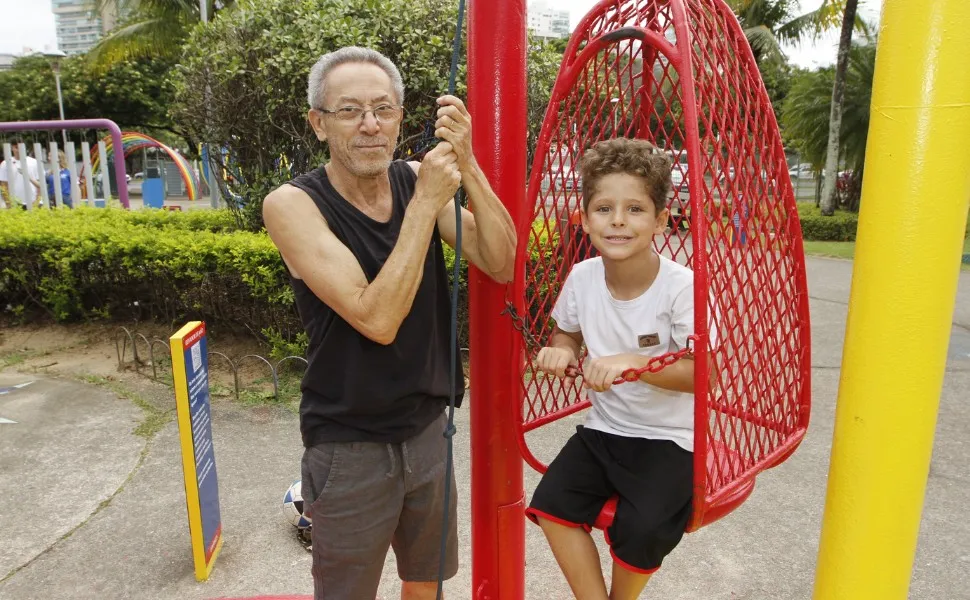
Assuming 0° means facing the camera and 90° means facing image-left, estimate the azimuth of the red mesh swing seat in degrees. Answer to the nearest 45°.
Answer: approximately 45°

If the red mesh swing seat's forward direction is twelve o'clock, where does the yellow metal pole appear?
The yellow metal pole is roughly at 10 o'clock from the red mesh swing seat.

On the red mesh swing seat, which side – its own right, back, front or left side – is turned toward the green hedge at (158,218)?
right

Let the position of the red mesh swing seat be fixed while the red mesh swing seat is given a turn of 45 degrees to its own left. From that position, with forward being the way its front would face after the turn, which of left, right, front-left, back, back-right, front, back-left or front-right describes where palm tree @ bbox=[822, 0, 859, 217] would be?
back

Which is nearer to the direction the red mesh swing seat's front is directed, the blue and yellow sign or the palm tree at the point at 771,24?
the blue and yellow sign

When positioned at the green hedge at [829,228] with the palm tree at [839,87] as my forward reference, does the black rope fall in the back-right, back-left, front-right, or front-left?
back-left

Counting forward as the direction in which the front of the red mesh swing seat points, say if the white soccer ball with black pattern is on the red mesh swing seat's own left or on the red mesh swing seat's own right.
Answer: on the red mesh swing seat's own right

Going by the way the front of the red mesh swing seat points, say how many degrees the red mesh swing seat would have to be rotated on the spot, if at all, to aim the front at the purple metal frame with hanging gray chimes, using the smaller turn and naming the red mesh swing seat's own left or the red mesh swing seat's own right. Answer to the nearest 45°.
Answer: approximately 90° to the red mesh swing seat's own right

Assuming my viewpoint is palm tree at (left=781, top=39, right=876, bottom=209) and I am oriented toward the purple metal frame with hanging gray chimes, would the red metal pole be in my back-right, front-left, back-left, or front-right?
front-left

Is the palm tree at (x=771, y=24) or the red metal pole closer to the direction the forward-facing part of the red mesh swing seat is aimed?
the red metal pole

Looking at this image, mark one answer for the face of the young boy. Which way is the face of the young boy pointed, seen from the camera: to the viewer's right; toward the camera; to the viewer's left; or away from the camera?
toward the camera

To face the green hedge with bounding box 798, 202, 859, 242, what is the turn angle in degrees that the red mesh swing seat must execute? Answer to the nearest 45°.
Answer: approximately 135° to its right

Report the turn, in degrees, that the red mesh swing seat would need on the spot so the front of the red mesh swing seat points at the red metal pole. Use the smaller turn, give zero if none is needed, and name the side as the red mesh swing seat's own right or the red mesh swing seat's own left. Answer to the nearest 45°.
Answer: approximately 45° to the red mesh swing seat's own right

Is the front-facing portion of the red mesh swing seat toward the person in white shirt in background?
no

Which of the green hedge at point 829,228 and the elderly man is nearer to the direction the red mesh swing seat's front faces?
the elderly man

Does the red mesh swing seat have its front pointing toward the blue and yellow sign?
no
